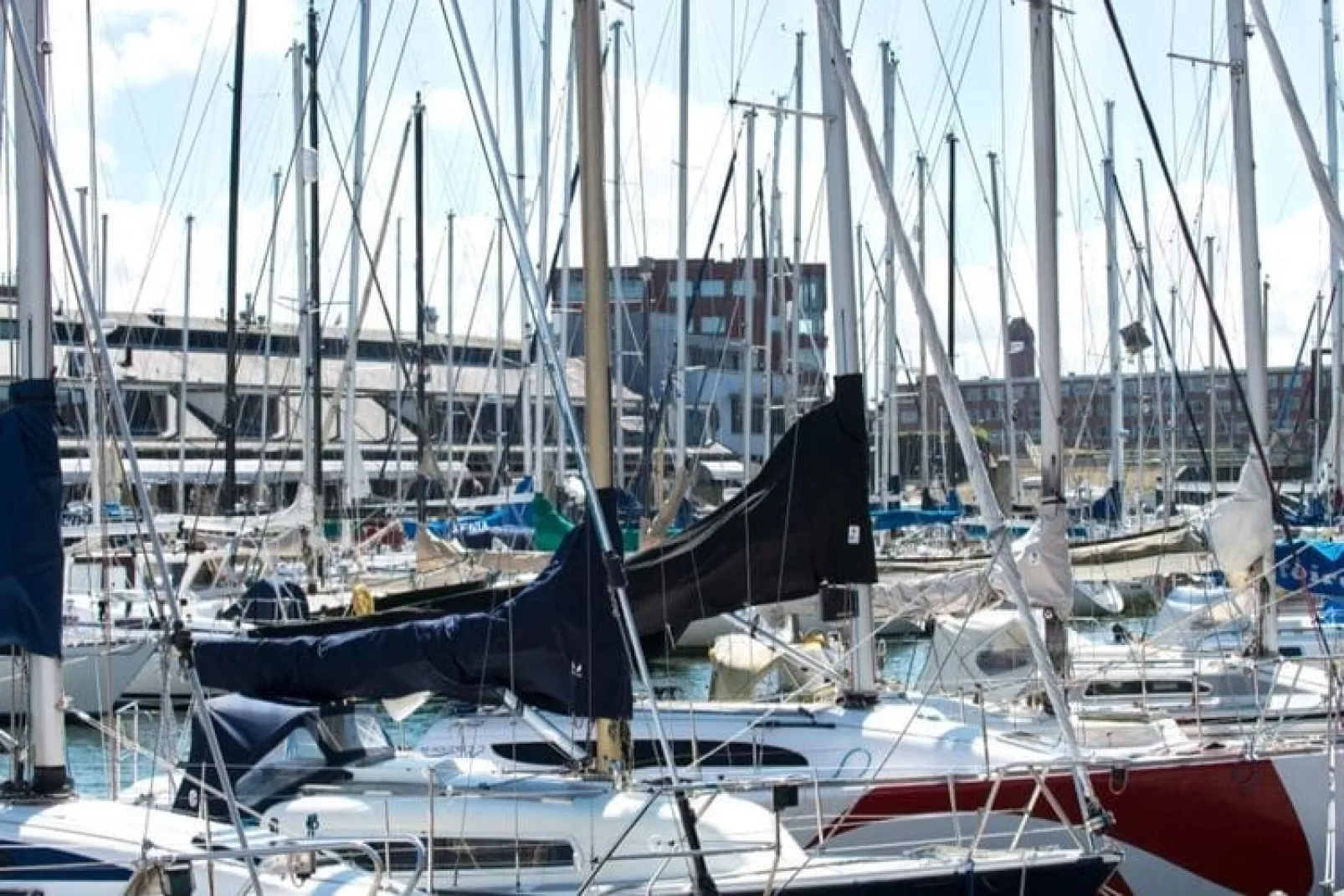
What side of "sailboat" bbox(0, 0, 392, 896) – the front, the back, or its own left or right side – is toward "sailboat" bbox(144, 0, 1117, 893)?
front

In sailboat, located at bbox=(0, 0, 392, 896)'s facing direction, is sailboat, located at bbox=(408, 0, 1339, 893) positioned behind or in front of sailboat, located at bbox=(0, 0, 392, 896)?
in front

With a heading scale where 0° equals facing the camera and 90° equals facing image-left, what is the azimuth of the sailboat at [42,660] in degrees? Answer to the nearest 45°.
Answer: approximately 270°

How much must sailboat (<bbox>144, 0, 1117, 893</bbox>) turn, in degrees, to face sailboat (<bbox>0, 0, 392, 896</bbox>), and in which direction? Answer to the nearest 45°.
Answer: approximately 135° to its right

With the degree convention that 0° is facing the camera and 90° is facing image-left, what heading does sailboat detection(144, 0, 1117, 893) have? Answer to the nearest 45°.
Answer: approximately 270°

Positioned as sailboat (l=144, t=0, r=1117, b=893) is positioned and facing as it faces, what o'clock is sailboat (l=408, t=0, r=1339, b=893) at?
sailboat (l=408, t=0, r=1339, b=893) is roughly at 11 o'clock from sailboat (l=144, t=0, r=1117, b=893).

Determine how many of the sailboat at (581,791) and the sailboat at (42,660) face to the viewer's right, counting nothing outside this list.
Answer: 2
